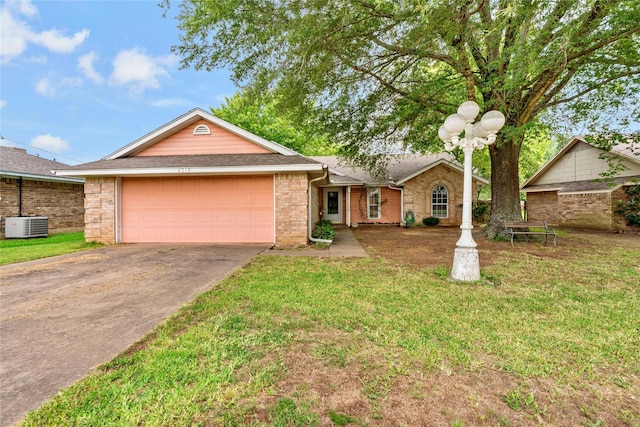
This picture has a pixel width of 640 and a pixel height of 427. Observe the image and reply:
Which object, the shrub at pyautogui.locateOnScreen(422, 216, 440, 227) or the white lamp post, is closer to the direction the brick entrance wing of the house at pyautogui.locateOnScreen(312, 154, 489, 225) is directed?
the white lamp post

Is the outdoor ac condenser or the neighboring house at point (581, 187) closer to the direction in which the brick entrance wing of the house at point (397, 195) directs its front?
the outdoor ac condenser

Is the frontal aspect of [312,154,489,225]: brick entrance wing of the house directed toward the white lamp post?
yes

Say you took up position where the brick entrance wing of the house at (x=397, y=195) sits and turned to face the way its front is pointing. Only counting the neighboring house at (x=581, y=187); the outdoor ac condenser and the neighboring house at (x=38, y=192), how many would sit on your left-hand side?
1

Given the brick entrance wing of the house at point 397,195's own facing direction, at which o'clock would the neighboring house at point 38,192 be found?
The neighboring house is roughly at 2 o'clock from the brick entrance wing of the house.

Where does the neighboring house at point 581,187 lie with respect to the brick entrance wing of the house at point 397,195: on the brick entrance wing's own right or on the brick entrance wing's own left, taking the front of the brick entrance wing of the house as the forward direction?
on the brick entrance wing's own left

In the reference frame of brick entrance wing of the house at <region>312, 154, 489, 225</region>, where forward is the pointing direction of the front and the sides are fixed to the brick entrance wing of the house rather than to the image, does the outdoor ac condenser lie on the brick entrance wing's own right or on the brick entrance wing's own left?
on the brick entrance wing's own right

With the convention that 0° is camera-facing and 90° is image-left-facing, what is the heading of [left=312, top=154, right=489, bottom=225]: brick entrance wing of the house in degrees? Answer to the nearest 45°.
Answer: approximately 0°
